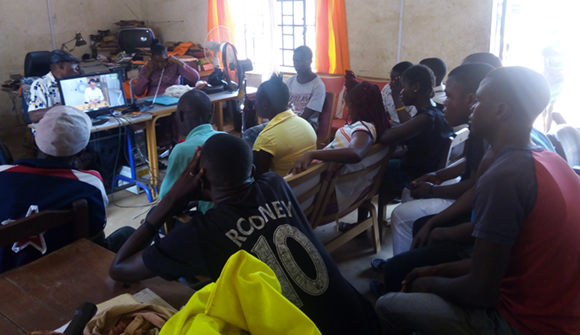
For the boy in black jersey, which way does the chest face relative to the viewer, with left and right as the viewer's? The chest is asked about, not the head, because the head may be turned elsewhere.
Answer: facing away from the viewer and to the left of the viewer

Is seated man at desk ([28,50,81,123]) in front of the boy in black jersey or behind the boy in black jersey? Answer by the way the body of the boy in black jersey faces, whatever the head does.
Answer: in front

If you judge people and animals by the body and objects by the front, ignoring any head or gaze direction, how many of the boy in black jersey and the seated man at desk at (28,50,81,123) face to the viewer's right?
1

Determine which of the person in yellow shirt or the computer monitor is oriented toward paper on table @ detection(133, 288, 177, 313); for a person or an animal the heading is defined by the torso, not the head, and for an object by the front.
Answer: the computer monitor

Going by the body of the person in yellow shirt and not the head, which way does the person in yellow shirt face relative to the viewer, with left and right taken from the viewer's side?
facing away from the viewer and to the left of the viewer

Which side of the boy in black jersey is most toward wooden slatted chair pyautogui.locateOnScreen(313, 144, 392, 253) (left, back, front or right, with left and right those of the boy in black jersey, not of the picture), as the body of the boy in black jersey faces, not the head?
right

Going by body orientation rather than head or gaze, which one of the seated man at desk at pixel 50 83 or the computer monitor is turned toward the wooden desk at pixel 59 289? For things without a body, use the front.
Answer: the computer monitor

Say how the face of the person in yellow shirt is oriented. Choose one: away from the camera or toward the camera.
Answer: away from the camera

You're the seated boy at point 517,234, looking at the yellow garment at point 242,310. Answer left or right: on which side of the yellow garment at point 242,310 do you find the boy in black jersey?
right

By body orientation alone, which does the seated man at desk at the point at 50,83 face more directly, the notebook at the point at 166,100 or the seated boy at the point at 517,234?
the notebook

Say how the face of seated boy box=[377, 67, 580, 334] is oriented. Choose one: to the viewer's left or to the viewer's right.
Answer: to the viewer's left

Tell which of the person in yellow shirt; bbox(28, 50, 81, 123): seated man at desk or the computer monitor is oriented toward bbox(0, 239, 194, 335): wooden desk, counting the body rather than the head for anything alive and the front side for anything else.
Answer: the computer monitor

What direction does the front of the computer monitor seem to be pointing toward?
toward the camera

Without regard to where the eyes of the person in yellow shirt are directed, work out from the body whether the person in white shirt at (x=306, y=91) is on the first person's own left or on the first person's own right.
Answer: on the first person's own right

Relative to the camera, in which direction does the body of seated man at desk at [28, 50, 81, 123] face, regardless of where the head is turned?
to the viewer's right

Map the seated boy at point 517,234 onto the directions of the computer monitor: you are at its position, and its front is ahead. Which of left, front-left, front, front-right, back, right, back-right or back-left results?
front

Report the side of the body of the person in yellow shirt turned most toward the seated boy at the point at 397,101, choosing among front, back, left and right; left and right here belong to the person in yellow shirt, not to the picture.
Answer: right

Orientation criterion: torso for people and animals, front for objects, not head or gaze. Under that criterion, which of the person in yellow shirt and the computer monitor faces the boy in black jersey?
the computer monitor
